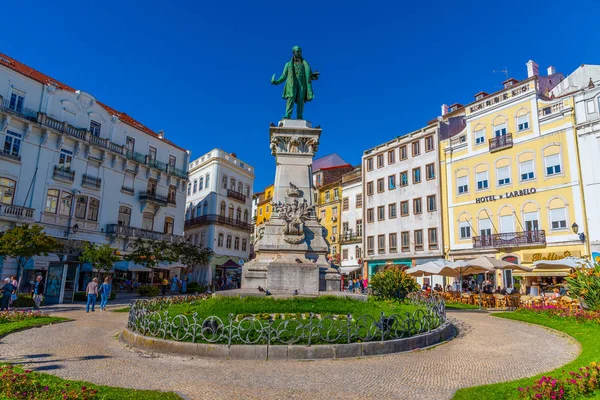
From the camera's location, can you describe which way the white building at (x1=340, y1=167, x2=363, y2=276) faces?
facing the viewer and to the left of the viewer

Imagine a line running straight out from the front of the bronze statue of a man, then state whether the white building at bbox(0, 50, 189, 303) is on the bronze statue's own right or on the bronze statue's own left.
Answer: on the bronze statue's own right

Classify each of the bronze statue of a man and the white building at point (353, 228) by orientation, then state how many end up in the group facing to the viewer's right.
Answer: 0

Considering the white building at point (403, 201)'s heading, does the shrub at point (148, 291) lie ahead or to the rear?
ahead

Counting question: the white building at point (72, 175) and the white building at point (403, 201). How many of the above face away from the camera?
0

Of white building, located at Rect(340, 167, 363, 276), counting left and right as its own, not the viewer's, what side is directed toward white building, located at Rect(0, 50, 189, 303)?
front

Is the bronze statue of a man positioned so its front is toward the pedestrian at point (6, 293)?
no

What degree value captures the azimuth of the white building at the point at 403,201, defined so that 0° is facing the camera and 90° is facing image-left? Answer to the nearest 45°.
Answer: approximately 45°

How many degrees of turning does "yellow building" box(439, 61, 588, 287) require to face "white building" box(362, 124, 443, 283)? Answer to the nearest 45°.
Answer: approximately 90° to its right

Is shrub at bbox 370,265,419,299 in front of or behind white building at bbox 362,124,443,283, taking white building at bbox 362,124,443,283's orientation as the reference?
in front

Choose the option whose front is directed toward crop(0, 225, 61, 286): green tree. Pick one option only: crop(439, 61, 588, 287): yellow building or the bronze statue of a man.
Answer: the yellow building

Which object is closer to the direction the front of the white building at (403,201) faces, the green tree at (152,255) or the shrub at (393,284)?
the green tree

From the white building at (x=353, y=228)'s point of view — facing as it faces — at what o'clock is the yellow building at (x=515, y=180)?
The yellow building is roughly at 9 o'clock from the white building.

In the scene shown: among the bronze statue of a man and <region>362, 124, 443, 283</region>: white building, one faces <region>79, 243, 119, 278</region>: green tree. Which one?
the white building

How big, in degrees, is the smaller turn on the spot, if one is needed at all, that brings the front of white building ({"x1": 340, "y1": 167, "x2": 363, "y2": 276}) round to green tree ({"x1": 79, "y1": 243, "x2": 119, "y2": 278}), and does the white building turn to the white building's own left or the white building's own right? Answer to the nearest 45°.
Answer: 0° — it already faces it

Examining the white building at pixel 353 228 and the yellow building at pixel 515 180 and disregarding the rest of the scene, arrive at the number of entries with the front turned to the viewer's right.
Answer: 0

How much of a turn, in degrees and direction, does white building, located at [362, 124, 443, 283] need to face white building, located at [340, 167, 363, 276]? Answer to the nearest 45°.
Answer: approximately 90° to its right

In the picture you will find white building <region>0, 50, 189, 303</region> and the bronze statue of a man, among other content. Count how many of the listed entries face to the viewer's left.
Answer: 0
